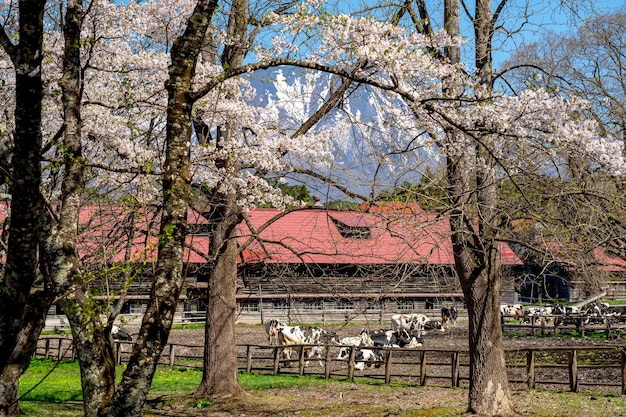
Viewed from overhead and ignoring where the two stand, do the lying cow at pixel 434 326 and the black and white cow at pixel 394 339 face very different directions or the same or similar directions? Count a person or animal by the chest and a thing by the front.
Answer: same or similar directions

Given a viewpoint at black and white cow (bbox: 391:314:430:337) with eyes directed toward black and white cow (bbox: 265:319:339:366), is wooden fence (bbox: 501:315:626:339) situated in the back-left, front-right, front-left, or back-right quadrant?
back-left

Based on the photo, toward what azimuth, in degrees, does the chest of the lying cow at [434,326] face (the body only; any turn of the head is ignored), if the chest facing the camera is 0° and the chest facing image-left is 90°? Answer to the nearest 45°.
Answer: approximately 270°
